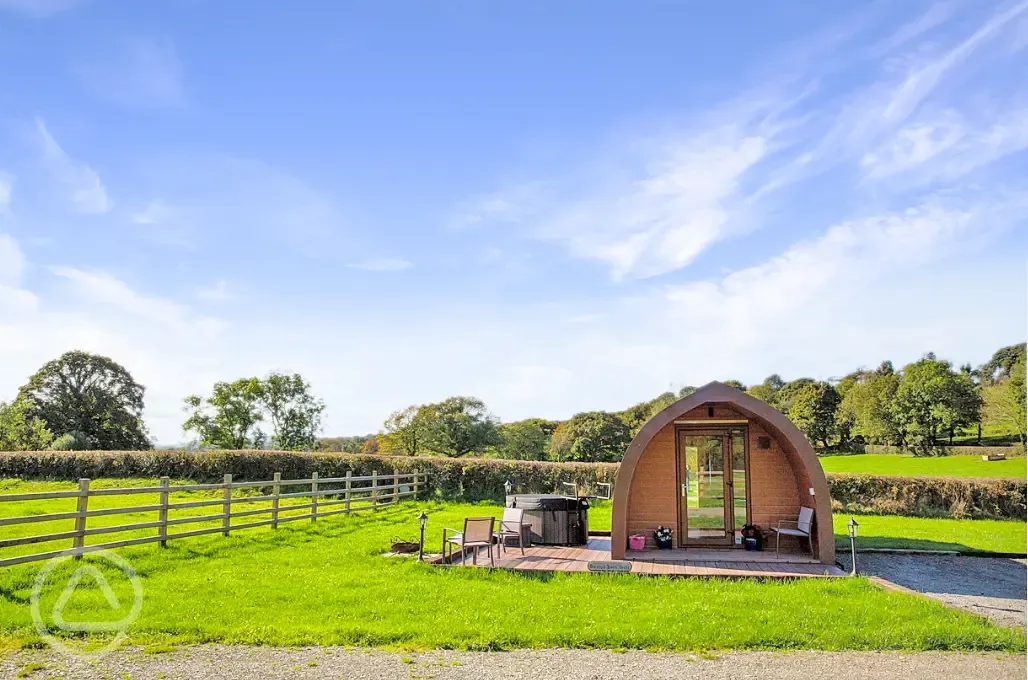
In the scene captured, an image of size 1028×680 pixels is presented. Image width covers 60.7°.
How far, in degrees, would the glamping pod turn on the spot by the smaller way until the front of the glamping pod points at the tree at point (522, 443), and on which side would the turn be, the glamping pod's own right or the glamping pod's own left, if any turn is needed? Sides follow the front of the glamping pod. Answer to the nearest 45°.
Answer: approximately 180°

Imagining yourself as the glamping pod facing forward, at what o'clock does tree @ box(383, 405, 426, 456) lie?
The tree is roughly at 5 o'clock from the glamping pod.

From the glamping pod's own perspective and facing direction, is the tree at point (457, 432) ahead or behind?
behind

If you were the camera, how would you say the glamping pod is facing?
facing the viewer

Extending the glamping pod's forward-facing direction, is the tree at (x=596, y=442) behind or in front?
behind

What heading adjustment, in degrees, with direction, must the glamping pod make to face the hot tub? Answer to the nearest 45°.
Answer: approximately 90° to its right

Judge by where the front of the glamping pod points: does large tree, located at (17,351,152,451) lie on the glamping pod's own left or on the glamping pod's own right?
on the glamping pod's own right

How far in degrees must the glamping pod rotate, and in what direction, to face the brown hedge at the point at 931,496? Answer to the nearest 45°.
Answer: approximately 135° to its left

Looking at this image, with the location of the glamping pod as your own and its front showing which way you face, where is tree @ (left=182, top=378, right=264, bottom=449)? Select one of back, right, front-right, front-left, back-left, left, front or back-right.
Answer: back-right
